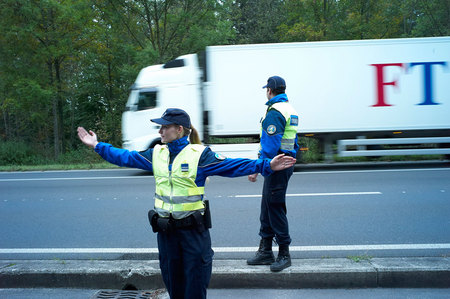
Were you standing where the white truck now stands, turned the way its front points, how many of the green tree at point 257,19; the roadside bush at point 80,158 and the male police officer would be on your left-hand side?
1

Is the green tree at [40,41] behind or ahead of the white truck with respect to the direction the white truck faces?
ahead

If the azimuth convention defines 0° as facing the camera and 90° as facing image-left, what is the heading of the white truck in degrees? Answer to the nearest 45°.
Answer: approximately 90°

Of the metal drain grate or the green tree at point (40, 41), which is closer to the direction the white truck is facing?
the green tree

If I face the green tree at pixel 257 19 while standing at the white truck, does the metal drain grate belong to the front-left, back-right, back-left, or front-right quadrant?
back-left

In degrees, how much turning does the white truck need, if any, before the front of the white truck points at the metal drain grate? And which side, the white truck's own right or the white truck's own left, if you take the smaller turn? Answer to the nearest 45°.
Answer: approximately 90° to the white truck's own left

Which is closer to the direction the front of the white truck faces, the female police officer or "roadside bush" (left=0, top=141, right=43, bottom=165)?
the roadside bush

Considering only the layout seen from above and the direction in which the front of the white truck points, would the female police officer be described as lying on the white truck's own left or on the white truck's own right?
on the white truck's own left

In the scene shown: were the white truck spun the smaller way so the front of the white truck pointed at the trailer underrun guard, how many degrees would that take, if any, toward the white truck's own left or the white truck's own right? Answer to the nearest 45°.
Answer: approximately 180°
